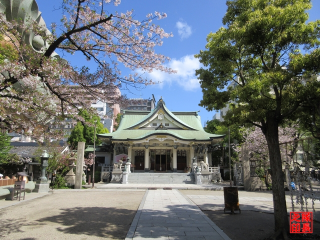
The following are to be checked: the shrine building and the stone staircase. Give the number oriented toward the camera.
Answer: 2

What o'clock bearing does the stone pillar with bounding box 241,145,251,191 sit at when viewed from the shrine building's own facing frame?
The stone pillar is roughly at 11 o'clock from the shrine building.

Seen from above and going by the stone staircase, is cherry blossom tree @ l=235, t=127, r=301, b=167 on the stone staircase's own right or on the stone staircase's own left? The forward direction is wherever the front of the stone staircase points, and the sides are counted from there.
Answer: on the stone staircase's own left

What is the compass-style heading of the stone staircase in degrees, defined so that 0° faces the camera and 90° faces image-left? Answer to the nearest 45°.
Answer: approximately 0°

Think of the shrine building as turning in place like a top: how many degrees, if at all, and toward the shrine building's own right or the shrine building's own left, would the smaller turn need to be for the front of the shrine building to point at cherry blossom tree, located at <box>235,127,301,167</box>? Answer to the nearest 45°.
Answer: approximately 45° to the shrine building's own left

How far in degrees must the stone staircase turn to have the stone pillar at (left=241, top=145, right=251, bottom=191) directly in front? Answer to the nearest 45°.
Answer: approximately 45° to its left
